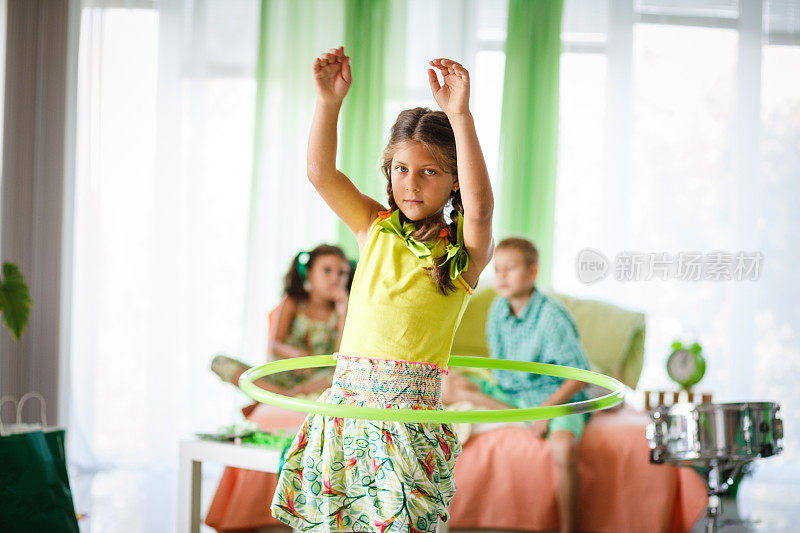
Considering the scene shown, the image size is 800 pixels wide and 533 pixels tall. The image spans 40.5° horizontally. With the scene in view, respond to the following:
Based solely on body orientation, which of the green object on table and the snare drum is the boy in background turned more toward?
the green object on table

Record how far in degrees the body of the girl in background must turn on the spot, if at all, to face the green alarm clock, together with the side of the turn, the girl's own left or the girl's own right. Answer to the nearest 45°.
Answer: approximately 45° to the girl's own left

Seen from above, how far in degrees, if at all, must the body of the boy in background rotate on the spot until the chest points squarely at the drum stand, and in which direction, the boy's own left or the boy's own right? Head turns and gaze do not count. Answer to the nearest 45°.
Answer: approximately 90° to the boy's own left

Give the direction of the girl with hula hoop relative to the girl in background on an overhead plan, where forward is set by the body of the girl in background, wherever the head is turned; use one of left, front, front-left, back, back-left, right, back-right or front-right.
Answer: front-right

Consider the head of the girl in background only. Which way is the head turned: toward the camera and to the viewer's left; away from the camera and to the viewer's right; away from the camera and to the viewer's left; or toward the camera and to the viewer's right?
toward the camera and to the viewer's right

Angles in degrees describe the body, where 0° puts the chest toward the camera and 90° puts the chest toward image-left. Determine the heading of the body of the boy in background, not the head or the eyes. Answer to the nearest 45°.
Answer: approximately 45°

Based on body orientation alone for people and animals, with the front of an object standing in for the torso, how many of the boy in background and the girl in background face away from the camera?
0

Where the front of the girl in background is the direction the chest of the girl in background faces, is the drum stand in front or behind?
in front

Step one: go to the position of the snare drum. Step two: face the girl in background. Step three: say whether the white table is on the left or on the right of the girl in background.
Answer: left
